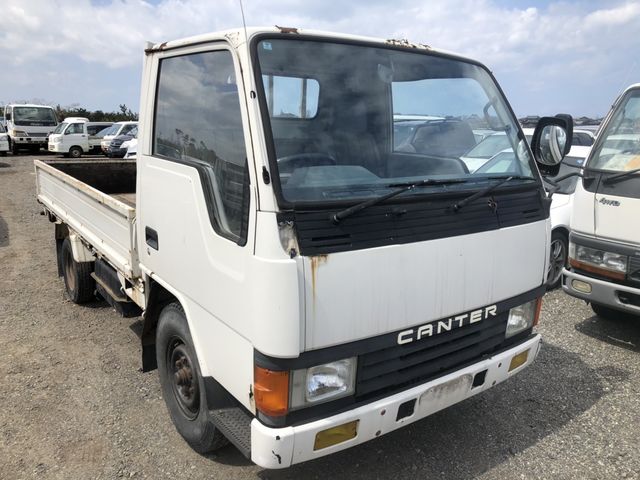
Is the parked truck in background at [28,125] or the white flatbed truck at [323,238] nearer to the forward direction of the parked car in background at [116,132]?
the white flatbed truck

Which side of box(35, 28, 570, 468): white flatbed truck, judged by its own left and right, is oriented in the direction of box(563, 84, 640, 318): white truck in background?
left

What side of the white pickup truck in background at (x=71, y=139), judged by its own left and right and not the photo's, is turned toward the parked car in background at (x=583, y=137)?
left

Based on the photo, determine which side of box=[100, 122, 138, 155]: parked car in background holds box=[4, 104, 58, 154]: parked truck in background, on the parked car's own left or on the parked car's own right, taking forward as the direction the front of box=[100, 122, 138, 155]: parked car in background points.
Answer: on the parked car's own right

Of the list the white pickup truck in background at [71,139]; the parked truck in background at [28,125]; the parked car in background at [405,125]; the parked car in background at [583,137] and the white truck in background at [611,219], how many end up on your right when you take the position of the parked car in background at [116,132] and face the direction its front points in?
2

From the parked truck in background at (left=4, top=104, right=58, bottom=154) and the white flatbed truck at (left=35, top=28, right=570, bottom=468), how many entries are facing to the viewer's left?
0

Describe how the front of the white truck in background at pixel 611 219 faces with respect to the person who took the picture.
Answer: facing the viewer and to the left of the viewer

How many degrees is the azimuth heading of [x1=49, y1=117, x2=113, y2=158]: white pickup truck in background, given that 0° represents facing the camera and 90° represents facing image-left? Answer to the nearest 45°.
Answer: approximately 45°

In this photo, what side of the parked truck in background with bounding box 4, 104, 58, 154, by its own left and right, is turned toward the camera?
front

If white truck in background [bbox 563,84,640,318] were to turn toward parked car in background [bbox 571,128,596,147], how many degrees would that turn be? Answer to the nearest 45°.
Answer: approximately 135° to its right

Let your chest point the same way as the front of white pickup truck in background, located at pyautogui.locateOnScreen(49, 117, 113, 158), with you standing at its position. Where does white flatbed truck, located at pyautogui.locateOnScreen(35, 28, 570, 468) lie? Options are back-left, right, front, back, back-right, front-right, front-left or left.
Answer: front-left

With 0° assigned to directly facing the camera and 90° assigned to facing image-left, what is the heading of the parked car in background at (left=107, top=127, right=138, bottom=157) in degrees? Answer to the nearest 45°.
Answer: approximately 45°

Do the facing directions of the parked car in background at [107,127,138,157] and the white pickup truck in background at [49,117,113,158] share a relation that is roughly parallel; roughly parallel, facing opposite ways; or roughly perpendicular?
roughly parallel

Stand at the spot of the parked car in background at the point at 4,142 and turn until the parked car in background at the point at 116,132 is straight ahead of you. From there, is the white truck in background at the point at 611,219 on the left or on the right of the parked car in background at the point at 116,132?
right

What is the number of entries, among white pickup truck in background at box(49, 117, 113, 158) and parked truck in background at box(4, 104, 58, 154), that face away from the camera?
0

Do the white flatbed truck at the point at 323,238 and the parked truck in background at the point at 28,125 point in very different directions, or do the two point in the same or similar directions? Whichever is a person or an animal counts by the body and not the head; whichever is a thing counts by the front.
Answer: same or similar directions

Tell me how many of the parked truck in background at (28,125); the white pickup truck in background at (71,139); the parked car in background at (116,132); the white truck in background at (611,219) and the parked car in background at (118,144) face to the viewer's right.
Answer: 0
